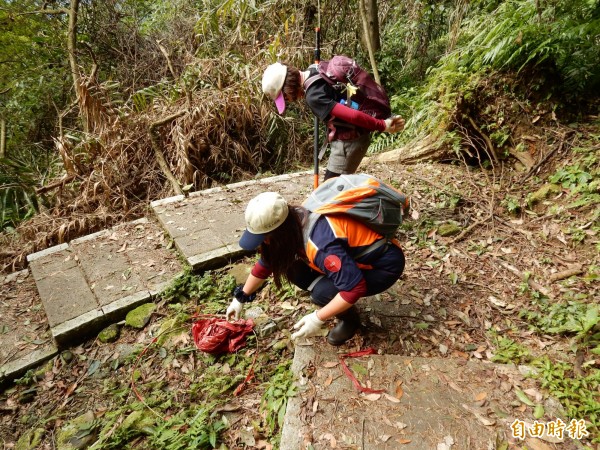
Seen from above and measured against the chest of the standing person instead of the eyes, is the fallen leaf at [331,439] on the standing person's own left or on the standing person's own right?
on the standing person's own left

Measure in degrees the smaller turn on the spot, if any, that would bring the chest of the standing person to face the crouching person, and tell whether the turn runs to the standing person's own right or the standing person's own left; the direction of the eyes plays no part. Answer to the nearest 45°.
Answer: approximately 90° to the standing person's own left

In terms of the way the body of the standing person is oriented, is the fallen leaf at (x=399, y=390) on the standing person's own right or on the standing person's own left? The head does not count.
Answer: on the standing person's own left

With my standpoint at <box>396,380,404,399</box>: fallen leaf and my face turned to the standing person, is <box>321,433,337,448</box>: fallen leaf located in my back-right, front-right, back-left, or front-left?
back-left

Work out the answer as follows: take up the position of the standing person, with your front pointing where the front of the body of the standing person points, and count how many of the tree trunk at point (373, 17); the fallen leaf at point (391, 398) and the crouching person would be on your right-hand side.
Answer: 1

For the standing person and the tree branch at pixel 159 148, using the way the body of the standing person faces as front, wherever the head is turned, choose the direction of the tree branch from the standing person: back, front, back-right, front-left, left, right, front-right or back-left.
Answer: front-right

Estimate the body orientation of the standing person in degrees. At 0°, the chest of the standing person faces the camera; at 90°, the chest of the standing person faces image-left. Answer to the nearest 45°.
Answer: approximately 90°
